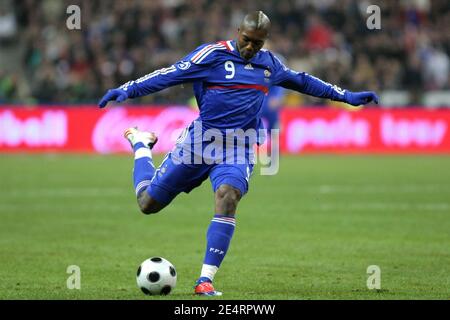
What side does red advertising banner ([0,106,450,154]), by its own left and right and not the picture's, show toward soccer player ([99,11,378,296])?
front

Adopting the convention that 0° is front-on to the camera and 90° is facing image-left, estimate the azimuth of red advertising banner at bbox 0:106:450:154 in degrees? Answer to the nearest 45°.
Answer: approximately 0°

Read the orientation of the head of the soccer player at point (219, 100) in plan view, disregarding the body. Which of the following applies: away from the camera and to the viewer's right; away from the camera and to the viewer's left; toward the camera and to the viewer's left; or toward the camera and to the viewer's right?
toward the camera and to the viewer's left

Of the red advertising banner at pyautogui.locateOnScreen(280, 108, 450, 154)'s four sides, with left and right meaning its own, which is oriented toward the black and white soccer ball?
front

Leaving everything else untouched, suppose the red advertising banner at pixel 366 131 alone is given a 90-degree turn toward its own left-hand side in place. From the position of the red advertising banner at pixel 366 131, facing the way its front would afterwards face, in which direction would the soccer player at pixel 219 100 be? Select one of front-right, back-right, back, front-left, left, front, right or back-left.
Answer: right

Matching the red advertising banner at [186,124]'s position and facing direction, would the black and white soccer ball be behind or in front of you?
in front
